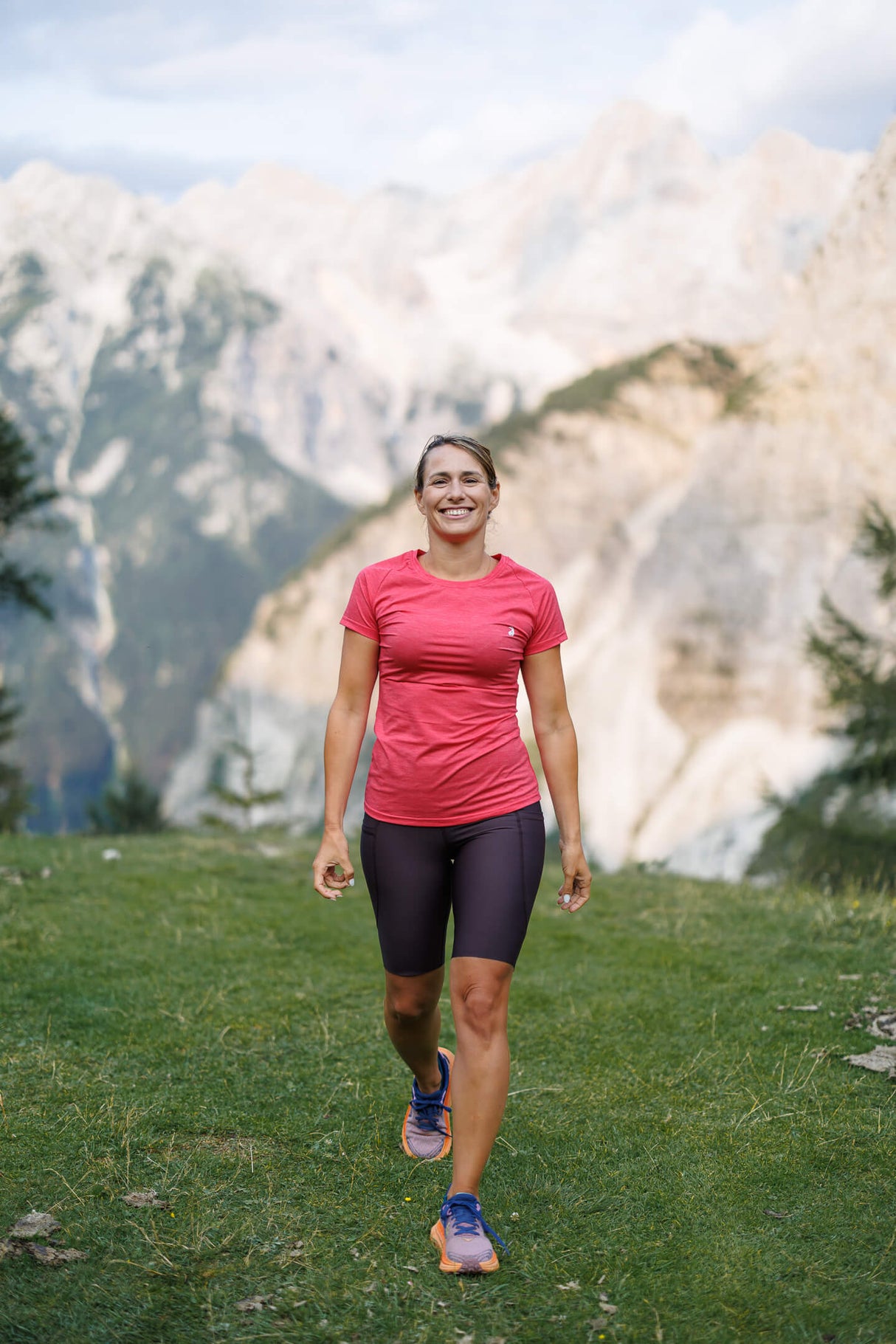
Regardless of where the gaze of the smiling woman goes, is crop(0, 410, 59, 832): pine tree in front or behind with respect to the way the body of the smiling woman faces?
behind

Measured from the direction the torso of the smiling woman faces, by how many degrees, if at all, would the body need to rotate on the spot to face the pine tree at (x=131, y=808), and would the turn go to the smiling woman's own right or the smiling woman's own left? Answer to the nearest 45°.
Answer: approximately 180°

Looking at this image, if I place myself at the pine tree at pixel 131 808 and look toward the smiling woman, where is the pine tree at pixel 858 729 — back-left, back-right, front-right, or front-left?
front-left

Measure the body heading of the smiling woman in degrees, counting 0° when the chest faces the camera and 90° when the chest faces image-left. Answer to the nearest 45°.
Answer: approximately 0°
